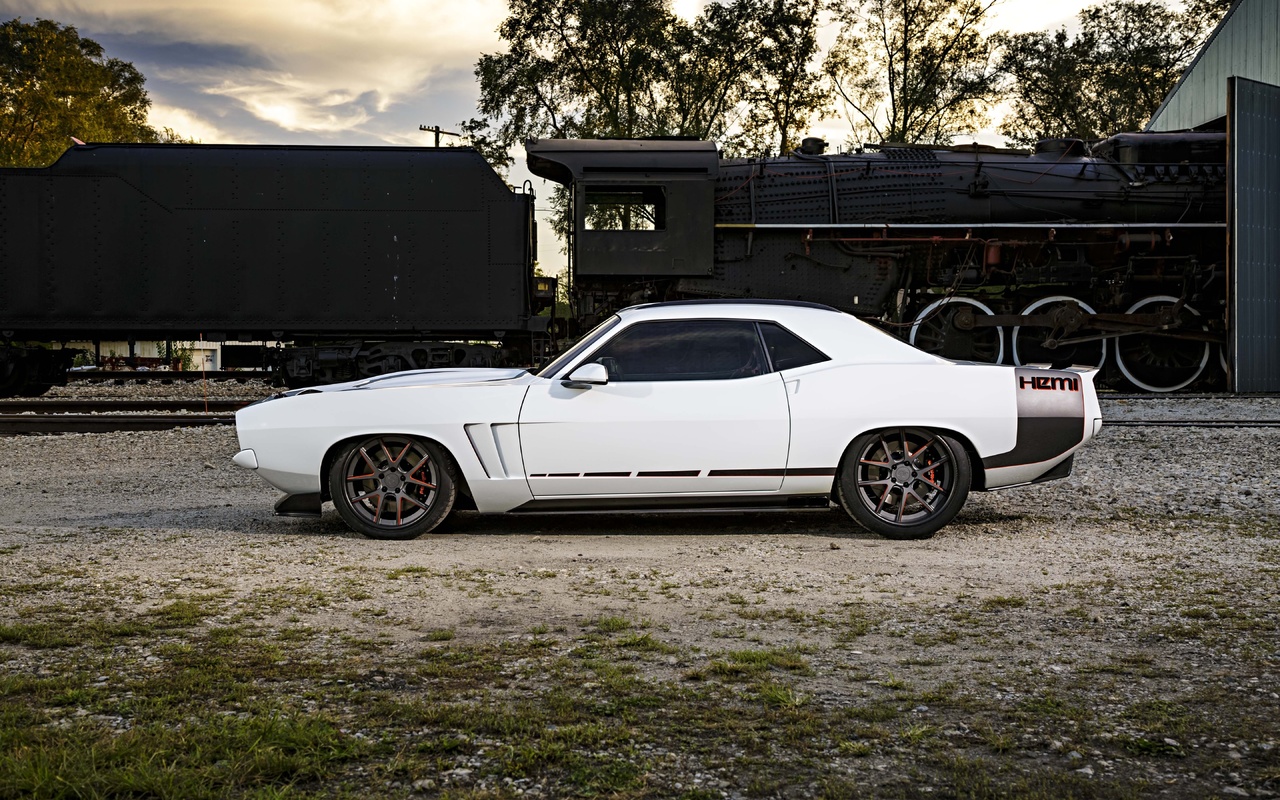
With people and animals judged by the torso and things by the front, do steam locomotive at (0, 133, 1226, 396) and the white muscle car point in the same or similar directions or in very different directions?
very different directions

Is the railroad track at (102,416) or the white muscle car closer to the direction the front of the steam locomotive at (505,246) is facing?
the white muscle car

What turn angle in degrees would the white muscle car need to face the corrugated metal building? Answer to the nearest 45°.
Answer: approximately 135° to its right

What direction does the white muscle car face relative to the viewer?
to the viewer's left

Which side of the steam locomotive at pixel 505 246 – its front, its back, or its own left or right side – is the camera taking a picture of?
right

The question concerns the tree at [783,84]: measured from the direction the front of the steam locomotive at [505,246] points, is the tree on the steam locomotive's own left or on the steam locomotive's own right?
on the steam locomotive's own left

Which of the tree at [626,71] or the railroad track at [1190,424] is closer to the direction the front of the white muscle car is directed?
the tree

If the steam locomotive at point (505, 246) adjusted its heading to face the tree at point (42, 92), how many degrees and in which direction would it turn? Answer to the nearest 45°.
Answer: approximately 135° to its left

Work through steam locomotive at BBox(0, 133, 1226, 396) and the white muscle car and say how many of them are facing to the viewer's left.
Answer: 1

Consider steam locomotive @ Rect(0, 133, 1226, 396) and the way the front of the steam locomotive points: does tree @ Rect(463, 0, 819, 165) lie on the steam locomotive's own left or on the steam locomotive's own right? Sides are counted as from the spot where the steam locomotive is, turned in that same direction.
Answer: on the steam locomotive's own left
